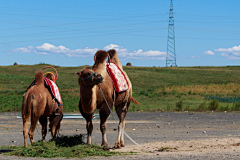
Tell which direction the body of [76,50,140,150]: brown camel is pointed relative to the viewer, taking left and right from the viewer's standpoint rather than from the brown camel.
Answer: facing the viewer and to the left of the viewer

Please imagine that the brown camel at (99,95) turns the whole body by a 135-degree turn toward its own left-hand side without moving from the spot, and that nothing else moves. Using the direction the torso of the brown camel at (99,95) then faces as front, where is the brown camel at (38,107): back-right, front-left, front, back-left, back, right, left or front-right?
back
